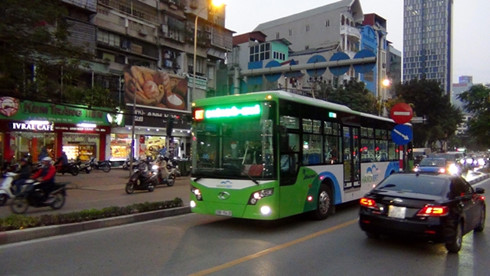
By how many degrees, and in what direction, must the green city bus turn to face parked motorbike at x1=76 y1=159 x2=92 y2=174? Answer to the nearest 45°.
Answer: approximately 90° to its right

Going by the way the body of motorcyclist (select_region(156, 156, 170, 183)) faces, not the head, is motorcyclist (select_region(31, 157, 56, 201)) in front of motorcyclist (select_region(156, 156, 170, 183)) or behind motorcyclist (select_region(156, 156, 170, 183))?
in front

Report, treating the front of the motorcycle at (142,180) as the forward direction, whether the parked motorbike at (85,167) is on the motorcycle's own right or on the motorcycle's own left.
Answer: on the motorcycle's own right

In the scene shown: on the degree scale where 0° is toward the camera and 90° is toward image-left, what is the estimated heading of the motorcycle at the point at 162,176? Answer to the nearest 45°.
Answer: approximately 45°

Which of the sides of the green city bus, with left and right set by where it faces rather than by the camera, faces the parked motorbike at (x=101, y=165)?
right

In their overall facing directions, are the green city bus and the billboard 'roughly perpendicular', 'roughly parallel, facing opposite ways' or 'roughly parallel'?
roughly perpendicular

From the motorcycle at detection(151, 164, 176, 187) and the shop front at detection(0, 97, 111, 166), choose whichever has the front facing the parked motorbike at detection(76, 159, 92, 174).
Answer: the shop front

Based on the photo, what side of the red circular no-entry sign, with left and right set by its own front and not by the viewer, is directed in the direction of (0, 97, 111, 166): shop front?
right

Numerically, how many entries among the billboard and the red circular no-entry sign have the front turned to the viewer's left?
0

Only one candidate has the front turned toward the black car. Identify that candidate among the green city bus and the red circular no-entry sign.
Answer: the red circular no-entry sign
